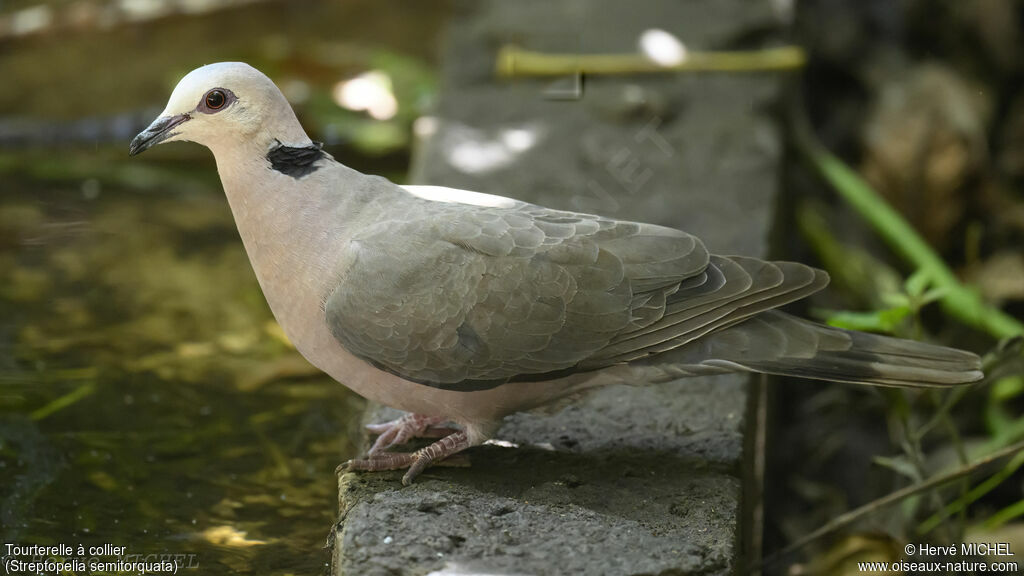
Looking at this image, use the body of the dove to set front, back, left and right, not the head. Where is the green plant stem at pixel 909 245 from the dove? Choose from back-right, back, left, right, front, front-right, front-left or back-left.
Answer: back-right

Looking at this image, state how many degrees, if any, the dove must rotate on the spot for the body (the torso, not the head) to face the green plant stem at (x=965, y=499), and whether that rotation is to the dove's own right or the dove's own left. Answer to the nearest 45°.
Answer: approximately 135° to the dove's own right

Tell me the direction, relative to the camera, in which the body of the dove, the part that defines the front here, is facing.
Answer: to the viewer's left
